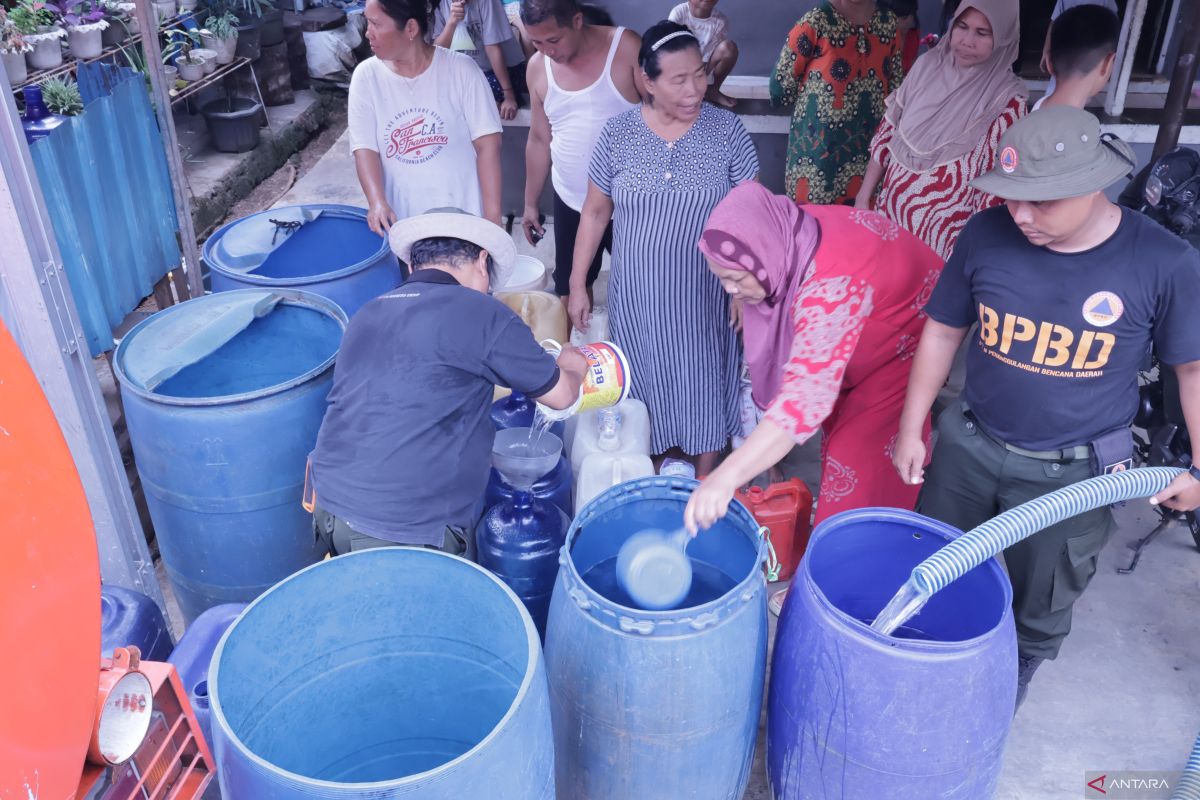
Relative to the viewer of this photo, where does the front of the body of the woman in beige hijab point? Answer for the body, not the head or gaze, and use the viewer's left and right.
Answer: facing the viewer and to the left of the viewer

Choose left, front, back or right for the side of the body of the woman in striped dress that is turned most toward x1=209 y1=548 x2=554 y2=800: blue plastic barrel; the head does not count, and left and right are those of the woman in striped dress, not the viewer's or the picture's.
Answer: front

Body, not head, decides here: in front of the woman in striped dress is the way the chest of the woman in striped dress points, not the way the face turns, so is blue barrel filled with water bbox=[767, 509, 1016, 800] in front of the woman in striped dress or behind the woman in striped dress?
in front

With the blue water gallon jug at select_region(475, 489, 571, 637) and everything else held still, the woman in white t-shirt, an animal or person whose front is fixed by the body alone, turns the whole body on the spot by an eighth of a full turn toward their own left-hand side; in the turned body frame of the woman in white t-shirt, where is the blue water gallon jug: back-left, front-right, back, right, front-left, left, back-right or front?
front-right

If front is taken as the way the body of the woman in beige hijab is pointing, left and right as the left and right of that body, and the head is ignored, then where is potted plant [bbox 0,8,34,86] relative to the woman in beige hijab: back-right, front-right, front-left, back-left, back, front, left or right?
front-right

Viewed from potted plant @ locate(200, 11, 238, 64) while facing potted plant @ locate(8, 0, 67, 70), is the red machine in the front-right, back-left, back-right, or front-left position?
front-left

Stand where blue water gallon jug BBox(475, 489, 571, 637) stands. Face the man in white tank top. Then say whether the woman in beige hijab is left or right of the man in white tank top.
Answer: right

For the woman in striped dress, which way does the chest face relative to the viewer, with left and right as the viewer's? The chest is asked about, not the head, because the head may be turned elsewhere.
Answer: facing the viewer

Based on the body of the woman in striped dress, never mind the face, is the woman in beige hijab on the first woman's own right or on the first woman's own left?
on the first woman's own left

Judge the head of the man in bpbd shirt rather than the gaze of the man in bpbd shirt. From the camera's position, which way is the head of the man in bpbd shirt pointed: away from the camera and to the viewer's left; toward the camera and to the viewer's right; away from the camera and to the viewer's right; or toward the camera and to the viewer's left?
toward the camera and to the viewer's left

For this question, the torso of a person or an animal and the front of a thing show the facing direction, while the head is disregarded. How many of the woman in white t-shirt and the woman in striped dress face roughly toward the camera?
2

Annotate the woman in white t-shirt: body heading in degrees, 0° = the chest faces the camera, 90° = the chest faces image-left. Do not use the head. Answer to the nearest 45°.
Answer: approximately 0°
